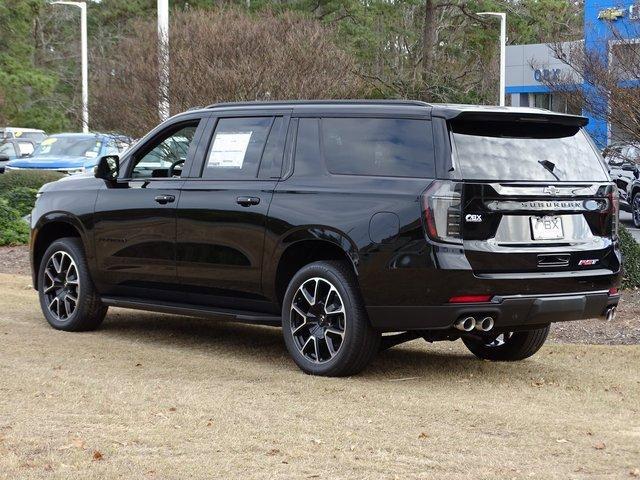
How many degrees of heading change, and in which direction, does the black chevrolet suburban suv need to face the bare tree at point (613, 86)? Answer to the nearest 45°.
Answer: approximately 90° to its right

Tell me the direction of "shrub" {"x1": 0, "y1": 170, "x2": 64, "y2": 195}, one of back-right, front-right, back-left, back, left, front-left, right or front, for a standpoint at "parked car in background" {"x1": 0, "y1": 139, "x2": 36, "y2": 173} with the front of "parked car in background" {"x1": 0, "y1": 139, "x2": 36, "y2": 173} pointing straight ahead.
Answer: front-left

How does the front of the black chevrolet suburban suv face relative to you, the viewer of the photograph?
facing away from the viewer and to the left of the viewer

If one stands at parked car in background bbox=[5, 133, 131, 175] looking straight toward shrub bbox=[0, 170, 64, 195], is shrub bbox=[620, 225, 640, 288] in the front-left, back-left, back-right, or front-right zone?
front-left

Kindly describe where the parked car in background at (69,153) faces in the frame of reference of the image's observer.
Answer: facing the viewer and to the left of the viewer

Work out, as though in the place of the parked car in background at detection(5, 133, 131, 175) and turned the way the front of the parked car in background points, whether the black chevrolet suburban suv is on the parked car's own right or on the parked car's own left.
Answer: on the parked car's own left

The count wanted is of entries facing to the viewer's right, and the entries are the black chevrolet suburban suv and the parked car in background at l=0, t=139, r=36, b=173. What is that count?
0

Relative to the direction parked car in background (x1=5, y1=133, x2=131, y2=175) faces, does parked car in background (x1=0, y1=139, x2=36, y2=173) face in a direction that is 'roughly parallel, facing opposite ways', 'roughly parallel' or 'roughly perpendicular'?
roughly parallel

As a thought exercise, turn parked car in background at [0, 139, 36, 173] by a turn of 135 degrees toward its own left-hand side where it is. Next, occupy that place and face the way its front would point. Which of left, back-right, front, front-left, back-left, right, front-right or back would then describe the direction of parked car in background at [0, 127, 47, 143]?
left

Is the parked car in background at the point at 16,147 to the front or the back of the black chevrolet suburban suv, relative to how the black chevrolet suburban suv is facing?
to the front

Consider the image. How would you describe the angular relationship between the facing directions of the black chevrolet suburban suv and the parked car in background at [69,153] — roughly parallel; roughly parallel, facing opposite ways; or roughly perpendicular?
roughly perpendicular

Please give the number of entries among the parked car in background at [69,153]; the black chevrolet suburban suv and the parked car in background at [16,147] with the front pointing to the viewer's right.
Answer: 0

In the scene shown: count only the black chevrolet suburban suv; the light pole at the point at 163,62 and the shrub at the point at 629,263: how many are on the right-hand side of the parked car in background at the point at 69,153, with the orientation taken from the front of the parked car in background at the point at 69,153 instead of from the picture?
0

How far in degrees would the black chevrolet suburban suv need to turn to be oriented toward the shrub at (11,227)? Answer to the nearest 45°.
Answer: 0° — it already faces it
